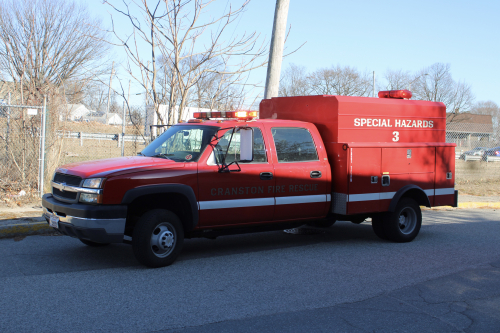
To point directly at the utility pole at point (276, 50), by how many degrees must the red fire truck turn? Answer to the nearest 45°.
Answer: approximately 135° to its right

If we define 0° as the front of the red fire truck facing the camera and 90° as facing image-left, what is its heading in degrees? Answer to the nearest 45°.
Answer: approximately 45°

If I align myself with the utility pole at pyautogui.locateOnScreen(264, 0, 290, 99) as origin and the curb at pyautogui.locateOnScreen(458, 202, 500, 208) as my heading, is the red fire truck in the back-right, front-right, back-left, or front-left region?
back-right

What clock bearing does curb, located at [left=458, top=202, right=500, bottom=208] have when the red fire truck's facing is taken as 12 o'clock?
The curb is roughly at 6 o'clock from the red fire truck.
